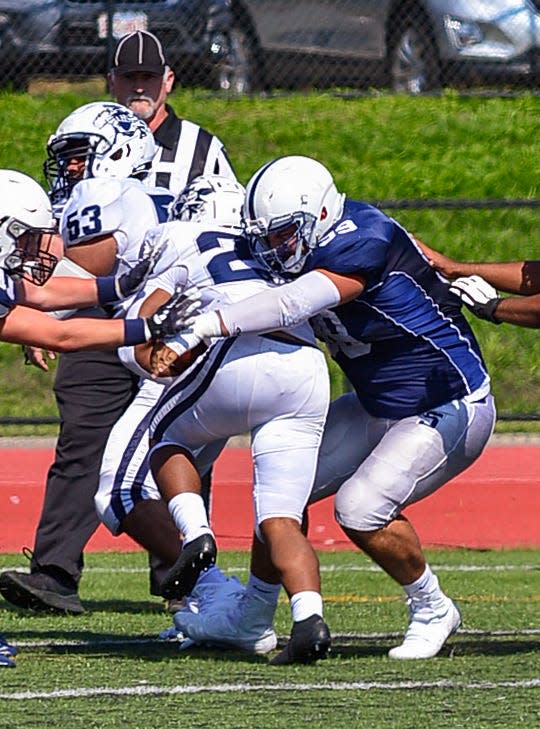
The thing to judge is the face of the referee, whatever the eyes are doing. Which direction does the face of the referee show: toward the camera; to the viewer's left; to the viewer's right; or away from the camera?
toward the camera

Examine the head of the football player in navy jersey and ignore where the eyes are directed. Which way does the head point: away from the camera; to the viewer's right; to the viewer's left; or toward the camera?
to the viewer's left

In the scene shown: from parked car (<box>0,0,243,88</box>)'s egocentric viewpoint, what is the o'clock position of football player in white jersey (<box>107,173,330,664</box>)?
The football player in white jersey is roughly at 12 o'clock from the parked car.

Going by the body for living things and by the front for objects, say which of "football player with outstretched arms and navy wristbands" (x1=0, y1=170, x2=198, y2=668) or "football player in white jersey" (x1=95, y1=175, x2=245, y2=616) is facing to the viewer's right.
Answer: "football player with outstretched arms and navy wristbands" (x1=0, y1=170, x2=198, y2=668)

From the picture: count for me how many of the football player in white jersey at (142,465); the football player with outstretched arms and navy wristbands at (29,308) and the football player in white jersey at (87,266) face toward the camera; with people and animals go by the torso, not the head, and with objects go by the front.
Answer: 0

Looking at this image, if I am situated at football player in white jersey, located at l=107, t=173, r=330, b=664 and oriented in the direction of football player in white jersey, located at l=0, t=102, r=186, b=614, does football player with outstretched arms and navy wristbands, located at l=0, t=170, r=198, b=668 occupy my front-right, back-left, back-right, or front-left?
front-left

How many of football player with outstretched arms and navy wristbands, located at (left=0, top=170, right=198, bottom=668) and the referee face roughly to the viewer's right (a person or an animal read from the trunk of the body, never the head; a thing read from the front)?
1

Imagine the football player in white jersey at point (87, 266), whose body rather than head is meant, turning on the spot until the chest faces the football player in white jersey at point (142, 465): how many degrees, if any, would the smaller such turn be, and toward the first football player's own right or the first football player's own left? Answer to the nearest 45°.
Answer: approximately 90° to the first football player's own left

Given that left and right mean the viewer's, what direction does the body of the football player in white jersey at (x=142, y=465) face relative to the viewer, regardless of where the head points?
facing to the left of the viewer

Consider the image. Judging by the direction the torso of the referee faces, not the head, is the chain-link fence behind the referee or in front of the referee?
behind

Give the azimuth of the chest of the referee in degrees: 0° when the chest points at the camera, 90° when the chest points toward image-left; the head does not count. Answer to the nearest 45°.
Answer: approximately 45°

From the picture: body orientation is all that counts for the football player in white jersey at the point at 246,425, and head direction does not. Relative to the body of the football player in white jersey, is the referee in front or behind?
in front

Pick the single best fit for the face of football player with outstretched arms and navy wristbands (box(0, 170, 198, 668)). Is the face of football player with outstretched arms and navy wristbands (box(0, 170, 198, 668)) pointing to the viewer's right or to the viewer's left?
to the viewer's right

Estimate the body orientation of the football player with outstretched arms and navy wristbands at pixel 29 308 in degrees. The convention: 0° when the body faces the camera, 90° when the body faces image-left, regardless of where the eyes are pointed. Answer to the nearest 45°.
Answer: approximately 270°
